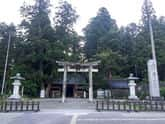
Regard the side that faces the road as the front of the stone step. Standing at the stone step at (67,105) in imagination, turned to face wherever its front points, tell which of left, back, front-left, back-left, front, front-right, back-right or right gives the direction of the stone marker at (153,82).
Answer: left

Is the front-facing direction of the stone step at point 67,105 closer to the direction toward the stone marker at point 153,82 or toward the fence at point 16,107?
the fence

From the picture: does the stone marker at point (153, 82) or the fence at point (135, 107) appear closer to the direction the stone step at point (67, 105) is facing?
the fence

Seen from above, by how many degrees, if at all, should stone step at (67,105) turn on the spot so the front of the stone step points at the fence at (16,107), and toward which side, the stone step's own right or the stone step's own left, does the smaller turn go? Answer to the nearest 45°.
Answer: approximately 45° to the stone step's own right

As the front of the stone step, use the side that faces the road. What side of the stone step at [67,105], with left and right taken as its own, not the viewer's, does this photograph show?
front

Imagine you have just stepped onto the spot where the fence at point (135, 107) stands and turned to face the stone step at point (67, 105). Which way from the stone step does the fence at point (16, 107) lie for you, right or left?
left

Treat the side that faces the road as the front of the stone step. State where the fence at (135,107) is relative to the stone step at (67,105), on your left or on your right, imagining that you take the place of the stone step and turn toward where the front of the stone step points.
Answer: on your left
